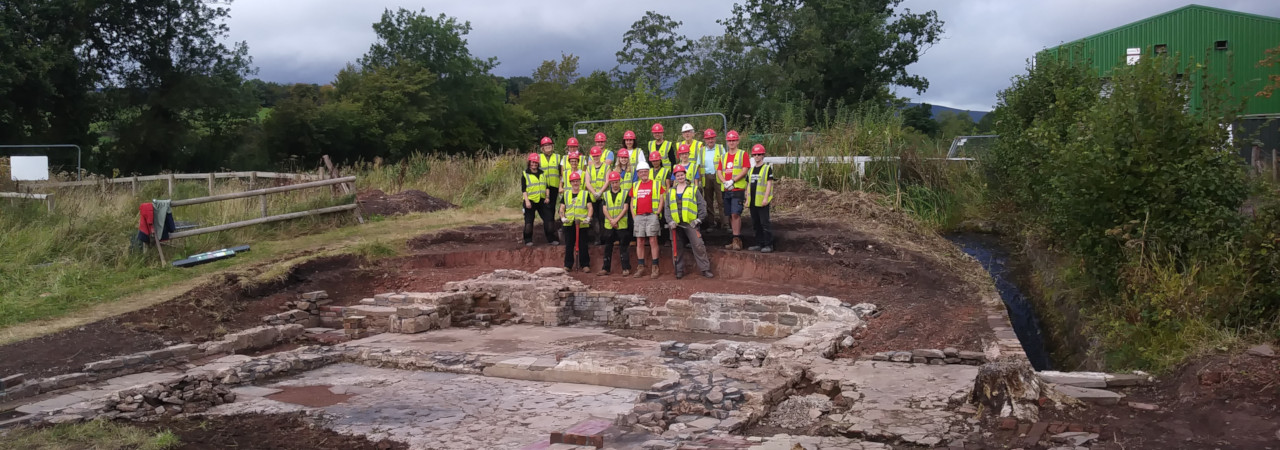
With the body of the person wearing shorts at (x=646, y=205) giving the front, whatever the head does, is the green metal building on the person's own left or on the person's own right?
on the person's own left

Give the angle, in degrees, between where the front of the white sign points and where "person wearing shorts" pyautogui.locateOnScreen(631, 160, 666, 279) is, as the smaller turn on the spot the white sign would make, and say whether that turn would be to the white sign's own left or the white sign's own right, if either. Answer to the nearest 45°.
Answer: approximately 45° to the white sign's own left

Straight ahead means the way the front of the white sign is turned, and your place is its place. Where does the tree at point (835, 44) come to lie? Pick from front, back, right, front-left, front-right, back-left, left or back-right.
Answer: left

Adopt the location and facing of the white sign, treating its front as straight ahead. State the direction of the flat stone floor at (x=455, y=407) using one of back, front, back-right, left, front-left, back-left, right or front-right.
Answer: front

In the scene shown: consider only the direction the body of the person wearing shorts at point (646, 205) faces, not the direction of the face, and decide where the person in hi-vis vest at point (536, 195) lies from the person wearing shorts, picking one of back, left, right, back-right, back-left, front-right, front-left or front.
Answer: back-right

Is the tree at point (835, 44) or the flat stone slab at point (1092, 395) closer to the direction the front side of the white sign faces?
the flat stone slab

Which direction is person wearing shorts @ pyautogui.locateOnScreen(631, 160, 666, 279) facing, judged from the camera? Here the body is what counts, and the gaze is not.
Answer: toward the camera

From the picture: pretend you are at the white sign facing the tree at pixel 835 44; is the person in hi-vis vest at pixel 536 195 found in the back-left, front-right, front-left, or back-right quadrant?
front-right

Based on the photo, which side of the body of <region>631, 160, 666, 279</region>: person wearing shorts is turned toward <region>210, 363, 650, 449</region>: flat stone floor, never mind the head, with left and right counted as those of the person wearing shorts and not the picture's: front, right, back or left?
front

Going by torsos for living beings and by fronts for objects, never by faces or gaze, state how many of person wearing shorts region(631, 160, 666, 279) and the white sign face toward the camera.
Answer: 2

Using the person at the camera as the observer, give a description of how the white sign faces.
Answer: facing the viewer

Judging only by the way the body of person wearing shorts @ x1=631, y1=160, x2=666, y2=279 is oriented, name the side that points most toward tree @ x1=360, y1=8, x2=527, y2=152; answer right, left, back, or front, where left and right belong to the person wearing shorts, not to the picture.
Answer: back

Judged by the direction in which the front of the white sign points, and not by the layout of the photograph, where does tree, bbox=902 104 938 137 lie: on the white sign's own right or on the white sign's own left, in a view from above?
on the white sign's own left
